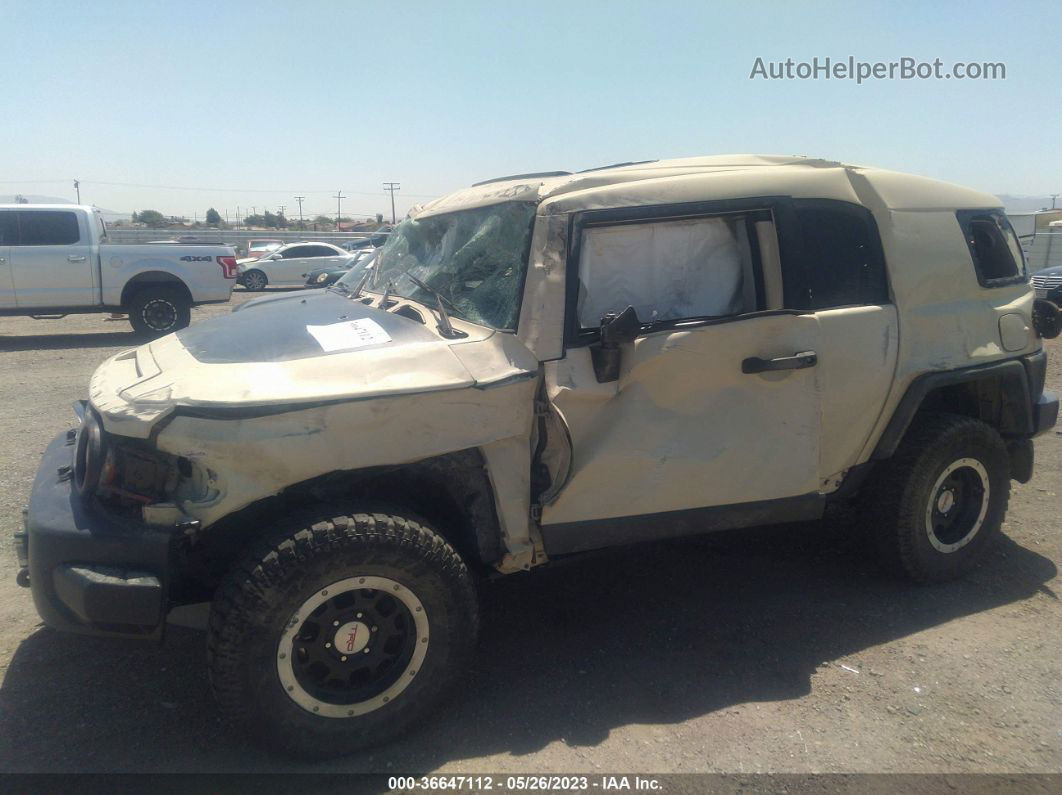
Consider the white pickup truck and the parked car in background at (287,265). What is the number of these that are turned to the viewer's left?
2

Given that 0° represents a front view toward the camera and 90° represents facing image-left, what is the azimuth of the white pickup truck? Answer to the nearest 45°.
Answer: approximately 90°

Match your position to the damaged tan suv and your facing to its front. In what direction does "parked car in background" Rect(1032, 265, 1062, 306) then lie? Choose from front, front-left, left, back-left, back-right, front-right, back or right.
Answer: back

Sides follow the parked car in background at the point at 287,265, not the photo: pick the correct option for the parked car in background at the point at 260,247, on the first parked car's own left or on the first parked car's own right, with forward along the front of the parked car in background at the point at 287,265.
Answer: on the first parked car's own right

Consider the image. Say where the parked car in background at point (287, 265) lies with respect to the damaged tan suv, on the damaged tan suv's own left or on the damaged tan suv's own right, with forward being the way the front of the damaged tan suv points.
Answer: on the damaged tan suv's own right

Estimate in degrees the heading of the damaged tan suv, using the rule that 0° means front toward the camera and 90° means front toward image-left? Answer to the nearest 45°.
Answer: approximately 45°

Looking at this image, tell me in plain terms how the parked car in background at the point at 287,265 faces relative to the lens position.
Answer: facing to the left of the viewer

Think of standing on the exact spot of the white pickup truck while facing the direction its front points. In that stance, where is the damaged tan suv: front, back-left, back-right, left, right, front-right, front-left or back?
left

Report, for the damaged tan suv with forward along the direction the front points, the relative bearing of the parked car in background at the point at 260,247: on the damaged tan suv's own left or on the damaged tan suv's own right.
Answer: on the damaged tan suv's own right

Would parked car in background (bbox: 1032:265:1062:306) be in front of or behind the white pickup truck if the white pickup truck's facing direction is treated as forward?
behind
